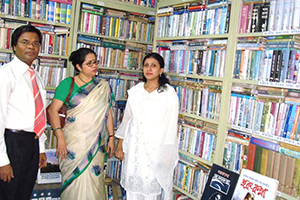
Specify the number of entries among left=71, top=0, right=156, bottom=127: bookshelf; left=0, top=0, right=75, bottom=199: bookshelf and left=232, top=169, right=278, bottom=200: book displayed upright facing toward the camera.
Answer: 3

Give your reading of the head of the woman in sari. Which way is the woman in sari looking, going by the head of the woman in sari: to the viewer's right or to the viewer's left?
to the viewer's right

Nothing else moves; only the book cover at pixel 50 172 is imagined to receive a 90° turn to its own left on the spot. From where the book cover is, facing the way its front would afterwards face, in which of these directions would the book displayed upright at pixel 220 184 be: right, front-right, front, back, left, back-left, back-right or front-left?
front-right

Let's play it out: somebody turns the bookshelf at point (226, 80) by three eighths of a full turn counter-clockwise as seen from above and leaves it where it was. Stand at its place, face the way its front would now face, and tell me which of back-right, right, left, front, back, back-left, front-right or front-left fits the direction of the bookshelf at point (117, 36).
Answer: back-left

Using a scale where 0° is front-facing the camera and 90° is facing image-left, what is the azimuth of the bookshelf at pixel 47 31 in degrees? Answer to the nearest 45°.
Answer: approximately 0°

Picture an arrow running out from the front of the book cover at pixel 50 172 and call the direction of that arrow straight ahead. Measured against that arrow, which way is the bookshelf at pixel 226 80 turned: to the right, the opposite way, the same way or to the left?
to the right

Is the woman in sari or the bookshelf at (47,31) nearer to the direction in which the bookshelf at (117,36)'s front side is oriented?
the woman in sari

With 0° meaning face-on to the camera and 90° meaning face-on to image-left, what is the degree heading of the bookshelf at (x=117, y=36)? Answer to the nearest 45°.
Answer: approximately 0°
